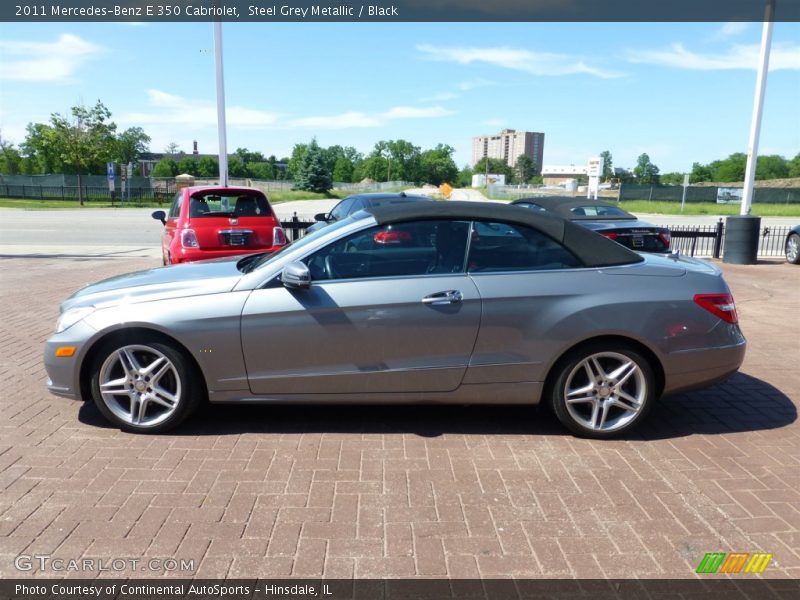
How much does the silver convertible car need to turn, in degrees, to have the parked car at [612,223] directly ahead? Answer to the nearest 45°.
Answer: approximately 135° to its right

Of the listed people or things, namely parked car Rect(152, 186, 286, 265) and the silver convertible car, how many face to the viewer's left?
1

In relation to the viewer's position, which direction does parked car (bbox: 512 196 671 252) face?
facing away from the viewer and to the left of the viewer

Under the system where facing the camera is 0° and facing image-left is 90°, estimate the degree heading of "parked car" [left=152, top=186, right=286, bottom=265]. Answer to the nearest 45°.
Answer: approximately 180°

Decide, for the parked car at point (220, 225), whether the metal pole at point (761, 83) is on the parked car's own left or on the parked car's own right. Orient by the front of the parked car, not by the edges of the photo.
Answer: on the parked car's own right

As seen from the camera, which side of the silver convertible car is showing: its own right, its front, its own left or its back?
left

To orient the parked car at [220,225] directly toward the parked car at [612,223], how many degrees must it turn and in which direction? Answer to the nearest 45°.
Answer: approximately 90° to its right

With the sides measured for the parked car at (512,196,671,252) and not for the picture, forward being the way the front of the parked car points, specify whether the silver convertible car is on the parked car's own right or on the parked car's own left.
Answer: on the parked car's own left

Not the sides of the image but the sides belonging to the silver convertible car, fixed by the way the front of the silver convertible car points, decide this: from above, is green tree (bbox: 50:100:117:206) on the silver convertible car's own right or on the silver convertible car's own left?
on the silver convertible car's own right

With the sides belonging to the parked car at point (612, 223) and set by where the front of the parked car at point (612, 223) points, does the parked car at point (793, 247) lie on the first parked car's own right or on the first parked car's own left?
on the first parked car's own right
